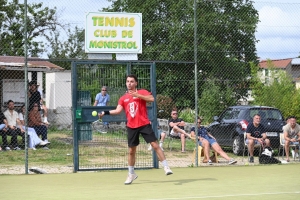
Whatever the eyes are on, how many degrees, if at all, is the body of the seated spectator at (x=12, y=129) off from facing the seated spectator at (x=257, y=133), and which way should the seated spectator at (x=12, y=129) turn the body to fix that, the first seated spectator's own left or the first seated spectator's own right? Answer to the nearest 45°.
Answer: approximately 90° to the first seated spectator's own left

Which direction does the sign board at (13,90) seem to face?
toward the camera

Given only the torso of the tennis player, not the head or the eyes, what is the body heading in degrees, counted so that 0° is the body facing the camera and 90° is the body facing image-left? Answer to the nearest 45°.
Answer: approximately 0°

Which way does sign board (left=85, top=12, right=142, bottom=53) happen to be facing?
toward the camera

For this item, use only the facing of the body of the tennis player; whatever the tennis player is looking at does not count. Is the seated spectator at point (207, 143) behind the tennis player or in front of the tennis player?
behind

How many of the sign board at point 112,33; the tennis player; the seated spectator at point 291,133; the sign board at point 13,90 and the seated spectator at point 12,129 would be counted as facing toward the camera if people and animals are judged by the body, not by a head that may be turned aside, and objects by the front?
5

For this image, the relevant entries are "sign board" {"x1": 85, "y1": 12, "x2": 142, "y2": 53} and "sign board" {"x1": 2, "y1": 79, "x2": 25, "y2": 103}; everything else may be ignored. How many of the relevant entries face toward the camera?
2
